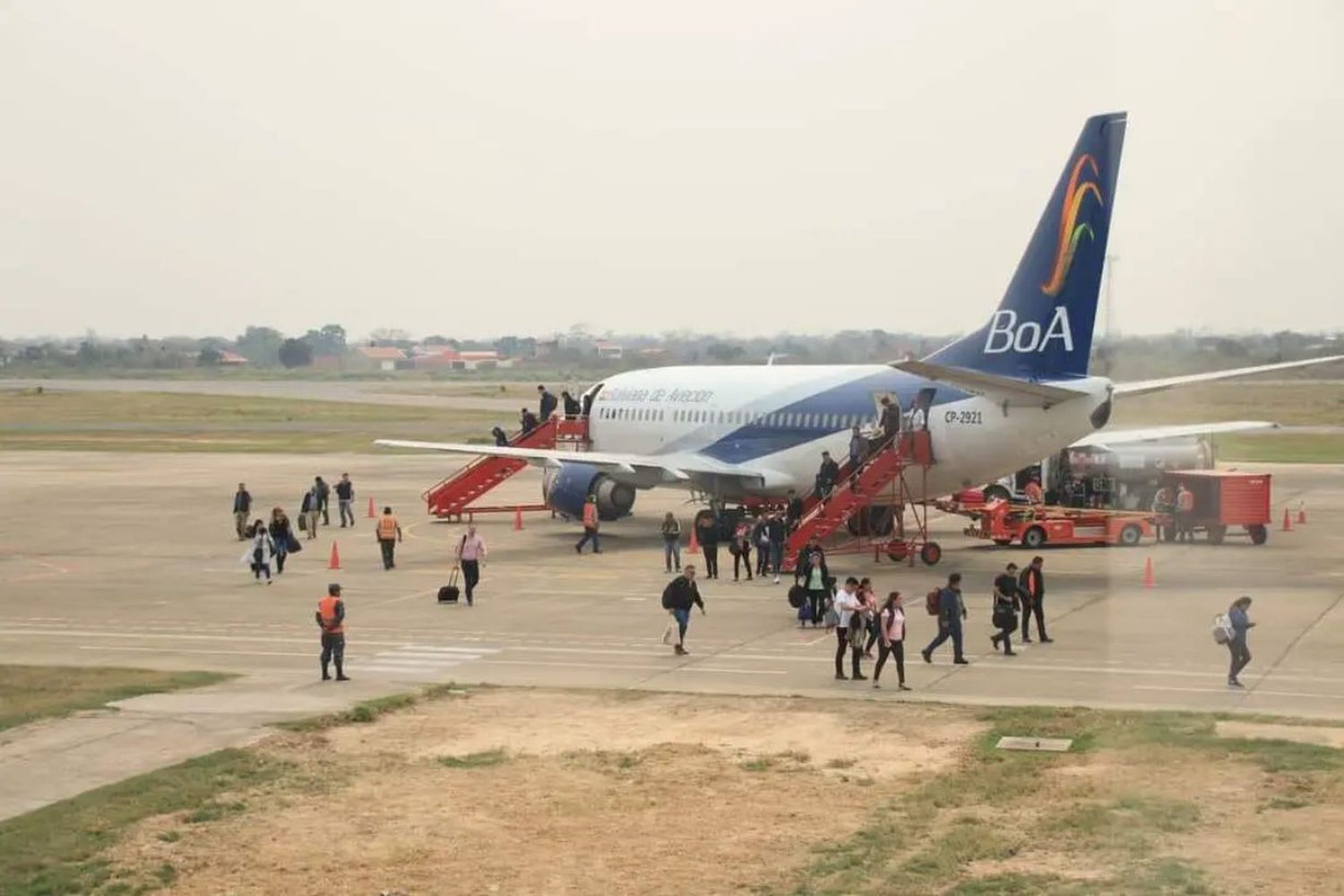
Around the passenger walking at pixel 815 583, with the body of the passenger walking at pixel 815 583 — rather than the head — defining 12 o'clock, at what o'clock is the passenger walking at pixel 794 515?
the passenger walking at pixel 794 515 is roughly at 6 o'clock from the passenger walking at pixel 815 583.

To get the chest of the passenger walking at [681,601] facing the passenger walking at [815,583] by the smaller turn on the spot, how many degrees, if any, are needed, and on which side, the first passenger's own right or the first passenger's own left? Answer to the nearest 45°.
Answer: approximately 90° to the first passenger's own left

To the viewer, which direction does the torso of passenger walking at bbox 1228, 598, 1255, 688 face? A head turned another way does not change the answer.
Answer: to the viewer's right

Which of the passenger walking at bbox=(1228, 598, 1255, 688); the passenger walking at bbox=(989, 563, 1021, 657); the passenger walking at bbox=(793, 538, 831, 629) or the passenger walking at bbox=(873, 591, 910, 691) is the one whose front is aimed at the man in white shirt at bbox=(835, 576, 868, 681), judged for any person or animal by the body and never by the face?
the passenger walking at bbox=(793, 538, 831, 629)

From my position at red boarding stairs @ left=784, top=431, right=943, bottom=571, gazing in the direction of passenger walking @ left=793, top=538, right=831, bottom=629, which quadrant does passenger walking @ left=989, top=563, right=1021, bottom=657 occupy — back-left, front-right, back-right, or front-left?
front-left

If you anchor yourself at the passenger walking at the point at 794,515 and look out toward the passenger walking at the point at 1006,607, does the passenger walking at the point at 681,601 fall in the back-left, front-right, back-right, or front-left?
front-right

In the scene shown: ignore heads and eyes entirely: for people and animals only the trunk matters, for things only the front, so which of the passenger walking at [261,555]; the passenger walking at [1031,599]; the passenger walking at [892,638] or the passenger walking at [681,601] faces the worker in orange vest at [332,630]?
the passenger walking at [261,555]

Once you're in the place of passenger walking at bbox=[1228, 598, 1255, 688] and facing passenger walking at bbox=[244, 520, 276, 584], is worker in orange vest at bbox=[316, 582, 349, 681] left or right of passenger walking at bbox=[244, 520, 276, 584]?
left

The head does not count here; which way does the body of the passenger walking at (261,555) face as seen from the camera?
toward the camera

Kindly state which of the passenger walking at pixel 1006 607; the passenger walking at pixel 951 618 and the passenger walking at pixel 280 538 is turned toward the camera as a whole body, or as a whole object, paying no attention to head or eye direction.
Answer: the passenger walking at pixel 280 538

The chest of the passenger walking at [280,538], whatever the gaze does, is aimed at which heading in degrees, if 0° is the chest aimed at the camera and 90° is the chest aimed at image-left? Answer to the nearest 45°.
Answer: approximately 0°

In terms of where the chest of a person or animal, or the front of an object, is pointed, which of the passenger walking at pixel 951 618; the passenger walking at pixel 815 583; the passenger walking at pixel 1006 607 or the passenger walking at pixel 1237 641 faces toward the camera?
the passenger walking at pixel 815 583

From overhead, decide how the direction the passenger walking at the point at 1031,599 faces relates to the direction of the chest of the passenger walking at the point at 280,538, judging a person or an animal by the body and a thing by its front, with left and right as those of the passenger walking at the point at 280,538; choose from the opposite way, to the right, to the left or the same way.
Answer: the same way

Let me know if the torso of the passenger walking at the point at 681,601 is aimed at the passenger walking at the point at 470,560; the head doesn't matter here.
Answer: no

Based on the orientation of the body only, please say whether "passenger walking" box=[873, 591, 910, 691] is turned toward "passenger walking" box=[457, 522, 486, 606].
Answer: no

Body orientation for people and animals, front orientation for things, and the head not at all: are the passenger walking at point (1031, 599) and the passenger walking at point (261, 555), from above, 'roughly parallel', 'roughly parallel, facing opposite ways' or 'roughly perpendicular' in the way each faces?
roughly parallel

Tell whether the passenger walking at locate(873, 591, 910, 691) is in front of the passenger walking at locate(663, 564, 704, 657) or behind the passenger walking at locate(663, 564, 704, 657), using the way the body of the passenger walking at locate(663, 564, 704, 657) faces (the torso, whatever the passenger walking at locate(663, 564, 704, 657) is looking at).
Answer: in front

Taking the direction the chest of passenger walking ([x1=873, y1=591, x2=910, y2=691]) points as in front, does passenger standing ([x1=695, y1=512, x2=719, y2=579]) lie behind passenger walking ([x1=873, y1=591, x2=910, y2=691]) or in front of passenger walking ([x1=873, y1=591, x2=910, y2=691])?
behind
